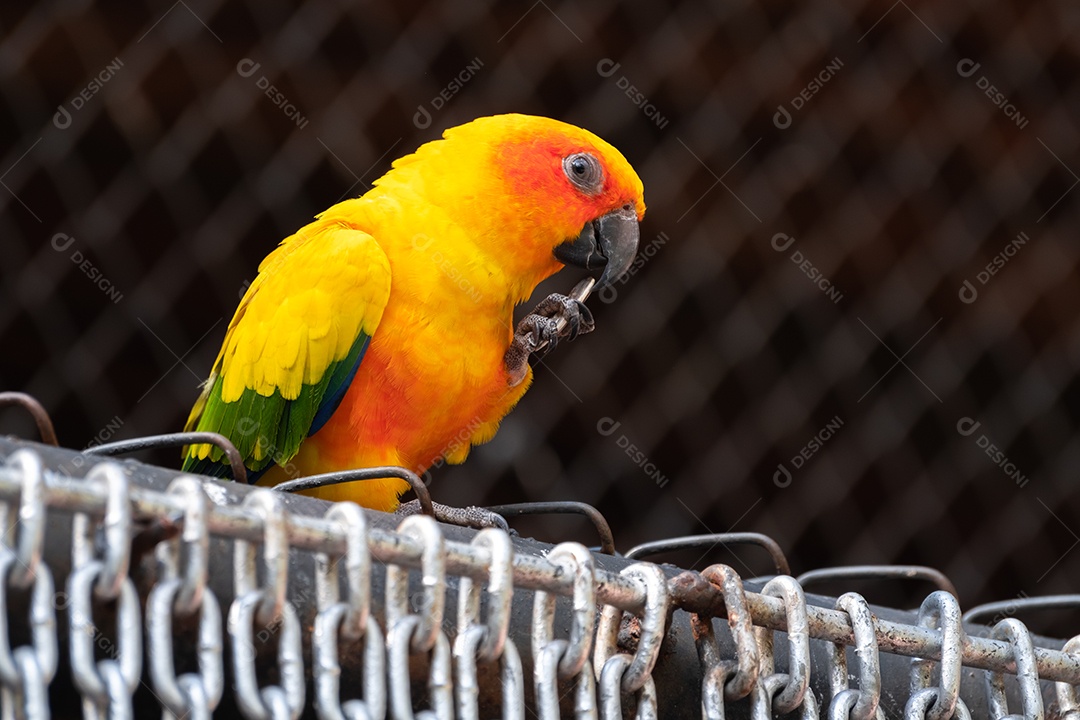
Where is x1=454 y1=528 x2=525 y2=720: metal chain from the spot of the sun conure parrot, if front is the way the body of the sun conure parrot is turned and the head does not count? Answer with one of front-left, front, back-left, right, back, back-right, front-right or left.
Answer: right

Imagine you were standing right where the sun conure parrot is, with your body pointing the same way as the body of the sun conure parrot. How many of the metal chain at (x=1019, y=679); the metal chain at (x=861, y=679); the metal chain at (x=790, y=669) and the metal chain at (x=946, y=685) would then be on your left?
0

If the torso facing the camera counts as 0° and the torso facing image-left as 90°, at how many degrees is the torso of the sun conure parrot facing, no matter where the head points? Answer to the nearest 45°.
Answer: approximately 270°

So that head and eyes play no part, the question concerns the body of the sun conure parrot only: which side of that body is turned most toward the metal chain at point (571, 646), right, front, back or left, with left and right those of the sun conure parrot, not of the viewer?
front

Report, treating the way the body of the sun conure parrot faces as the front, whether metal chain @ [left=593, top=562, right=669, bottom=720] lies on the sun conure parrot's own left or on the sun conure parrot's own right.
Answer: on the sun conure parrot's own right

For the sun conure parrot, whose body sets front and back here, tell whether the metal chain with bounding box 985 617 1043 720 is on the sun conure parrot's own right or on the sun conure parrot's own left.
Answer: on the sun conure parrot's own right

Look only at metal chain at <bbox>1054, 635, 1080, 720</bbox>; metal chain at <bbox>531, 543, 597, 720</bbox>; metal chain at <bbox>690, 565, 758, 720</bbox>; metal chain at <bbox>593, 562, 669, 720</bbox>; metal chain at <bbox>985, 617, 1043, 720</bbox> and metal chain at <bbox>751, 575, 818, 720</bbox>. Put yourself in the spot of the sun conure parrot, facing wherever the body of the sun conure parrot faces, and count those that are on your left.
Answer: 0

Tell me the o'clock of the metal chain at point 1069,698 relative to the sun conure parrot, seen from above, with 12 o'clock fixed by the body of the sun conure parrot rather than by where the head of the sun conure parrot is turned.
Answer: The metal chain is roughly at 12 o'clock from the sun conure parrot.

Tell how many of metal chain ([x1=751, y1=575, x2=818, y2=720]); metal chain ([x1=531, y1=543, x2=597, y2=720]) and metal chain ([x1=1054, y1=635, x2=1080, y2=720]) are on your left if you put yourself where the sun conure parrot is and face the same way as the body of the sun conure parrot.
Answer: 0

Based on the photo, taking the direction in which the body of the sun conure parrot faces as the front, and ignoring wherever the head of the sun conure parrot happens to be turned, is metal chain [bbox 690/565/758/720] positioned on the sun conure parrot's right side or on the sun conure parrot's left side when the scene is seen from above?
on the sun conure parrot's right side
